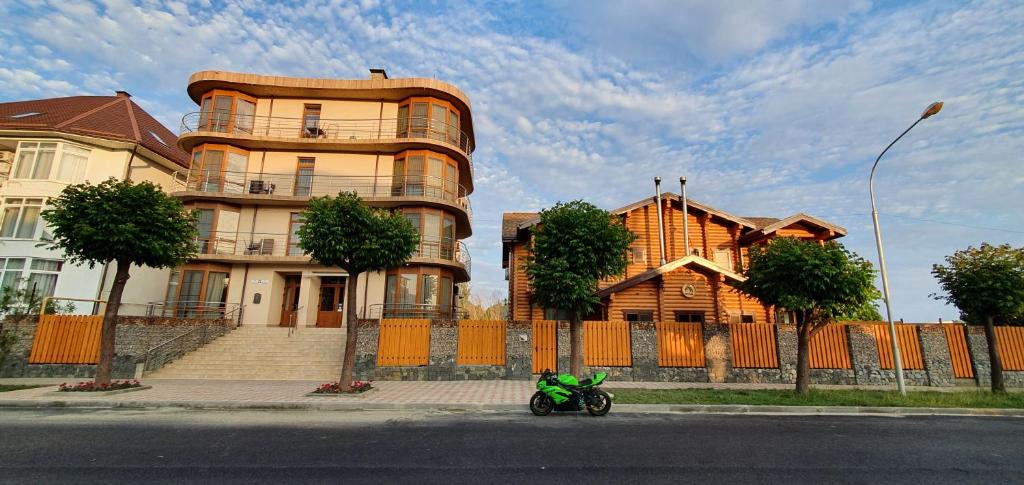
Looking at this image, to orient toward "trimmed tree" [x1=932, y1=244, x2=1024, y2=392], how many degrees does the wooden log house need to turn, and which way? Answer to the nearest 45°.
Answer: approximately 45° to its left

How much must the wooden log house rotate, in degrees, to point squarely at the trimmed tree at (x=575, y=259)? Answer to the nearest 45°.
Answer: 0° — it already faces it

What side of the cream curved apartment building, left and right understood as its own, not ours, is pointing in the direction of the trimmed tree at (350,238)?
front

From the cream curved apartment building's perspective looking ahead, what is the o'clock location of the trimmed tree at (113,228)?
The trimmed tree is roughly at 1 o'clock from the cream curved apartment building.

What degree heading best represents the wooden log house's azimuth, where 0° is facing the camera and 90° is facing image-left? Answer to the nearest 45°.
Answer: approximately 0°

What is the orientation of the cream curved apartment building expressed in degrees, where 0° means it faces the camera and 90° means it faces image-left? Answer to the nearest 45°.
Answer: approximately 0°

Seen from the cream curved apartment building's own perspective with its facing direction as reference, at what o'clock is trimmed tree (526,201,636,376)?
The trimmed tree is roughly at 11 o'clock from the cream curved apartment building.

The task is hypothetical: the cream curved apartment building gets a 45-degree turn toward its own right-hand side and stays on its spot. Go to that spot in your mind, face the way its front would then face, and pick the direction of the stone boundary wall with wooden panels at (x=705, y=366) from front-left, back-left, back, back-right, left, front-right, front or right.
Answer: left
